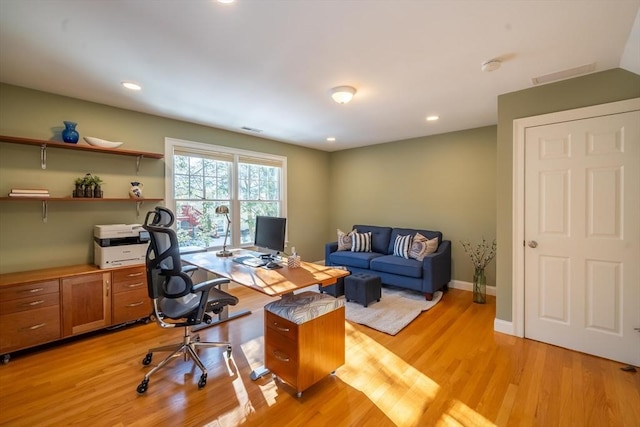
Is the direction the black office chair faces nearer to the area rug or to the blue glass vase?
the area rug

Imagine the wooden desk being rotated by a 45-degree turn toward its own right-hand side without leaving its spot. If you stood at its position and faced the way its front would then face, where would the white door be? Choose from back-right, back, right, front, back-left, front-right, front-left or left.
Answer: back

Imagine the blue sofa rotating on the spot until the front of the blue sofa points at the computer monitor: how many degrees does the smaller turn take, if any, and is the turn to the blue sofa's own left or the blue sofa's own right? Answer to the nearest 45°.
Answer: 0° — it already faces it

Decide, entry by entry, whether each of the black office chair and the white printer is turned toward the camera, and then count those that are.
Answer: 1

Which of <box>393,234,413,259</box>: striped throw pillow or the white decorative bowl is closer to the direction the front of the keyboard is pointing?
the white decorative bowl

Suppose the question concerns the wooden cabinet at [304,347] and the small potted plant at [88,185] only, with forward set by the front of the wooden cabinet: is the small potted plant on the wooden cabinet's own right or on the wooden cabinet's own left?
on the wooden cabinet's own right

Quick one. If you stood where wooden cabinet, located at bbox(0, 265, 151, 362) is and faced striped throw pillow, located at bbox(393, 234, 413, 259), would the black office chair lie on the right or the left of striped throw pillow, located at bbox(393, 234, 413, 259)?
right

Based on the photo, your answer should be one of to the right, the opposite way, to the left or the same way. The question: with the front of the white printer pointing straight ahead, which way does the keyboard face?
to the right
